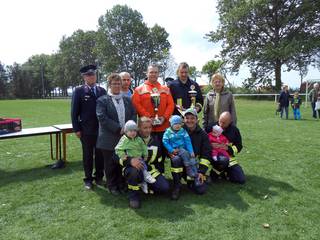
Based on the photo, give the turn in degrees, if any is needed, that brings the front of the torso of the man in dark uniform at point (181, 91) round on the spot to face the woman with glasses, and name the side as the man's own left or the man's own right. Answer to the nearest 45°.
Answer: approximately 45° to the man's own right

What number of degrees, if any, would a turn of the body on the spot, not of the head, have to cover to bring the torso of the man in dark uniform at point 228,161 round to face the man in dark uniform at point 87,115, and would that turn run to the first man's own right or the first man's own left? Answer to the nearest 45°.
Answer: approximately 45° to the first man's own right

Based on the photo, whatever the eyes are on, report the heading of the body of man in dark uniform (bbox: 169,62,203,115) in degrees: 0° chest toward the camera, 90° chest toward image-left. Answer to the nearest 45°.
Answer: approximately 0°

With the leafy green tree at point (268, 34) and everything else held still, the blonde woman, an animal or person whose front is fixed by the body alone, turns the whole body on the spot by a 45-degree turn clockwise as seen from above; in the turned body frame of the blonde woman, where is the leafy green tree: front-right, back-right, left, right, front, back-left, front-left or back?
back-right

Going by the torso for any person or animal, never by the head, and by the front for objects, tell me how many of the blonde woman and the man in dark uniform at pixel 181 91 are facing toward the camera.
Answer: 2

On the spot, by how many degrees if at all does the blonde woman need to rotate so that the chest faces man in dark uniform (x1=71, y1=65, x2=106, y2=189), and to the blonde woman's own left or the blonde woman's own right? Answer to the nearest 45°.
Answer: approximately 45° to the blonde woman's own right

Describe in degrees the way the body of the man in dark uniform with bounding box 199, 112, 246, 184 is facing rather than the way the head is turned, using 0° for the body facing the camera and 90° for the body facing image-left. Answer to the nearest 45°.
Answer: approximately 45°

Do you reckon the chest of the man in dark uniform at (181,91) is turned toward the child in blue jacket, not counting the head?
yes

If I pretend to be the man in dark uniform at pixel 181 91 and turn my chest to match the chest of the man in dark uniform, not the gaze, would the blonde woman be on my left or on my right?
on my left
